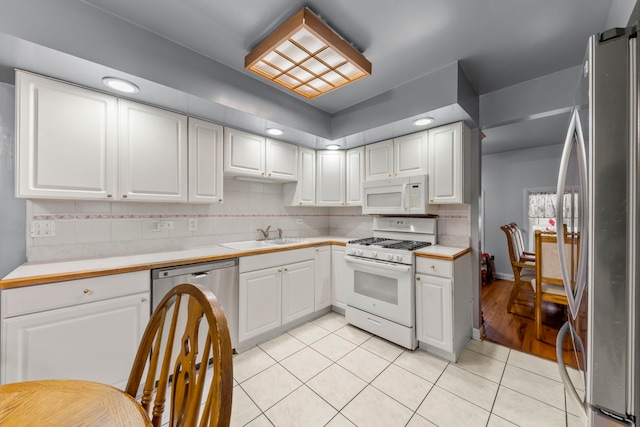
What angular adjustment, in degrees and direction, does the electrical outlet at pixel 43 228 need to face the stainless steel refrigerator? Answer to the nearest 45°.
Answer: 0° — it already faces it

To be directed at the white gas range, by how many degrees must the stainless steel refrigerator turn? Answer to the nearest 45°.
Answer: approximately 45° to its right

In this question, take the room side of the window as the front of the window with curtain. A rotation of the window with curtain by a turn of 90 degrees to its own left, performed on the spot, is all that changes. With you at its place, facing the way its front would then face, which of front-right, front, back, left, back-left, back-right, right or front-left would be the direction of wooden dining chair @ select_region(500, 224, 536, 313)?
right

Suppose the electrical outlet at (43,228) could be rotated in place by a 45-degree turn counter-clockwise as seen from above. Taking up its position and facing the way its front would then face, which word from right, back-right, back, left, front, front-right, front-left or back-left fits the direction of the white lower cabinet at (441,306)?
front

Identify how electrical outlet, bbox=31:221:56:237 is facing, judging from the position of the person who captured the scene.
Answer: facing the viewer

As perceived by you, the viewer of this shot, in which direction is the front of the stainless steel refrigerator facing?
facing to the left of the viewer

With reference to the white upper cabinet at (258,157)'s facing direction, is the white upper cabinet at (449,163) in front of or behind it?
in front

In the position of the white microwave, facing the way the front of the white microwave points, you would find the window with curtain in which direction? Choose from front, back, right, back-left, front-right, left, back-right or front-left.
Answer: back

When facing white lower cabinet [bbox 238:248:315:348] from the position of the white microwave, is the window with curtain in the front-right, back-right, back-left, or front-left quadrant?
back-right

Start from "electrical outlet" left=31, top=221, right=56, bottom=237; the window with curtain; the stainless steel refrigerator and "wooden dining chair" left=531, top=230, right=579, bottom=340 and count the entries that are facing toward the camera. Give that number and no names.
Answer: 2

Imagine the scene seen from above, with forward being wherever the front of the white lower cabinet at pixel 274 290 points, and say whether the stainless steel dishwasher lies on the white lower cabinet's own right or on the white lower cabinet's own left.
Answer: on the white lower cabinet's own right

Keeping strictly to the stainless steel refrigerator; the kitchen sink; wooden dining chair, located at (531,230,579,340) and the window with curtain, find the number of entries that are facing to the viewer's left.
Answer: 1

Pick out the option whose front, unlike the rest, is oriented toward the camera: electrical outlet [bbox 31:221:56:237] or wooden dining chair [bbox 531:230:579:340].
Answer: the electrical outlet

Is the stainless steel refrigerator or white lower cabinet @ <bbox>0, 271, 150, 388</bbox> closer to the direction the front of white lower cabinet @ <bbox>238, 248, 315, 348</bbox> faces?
the stainless steel refrigerator

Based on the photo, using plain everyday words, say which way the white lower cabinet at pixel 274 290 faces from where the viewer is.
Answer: facing the viewer and to the right of the viewer
